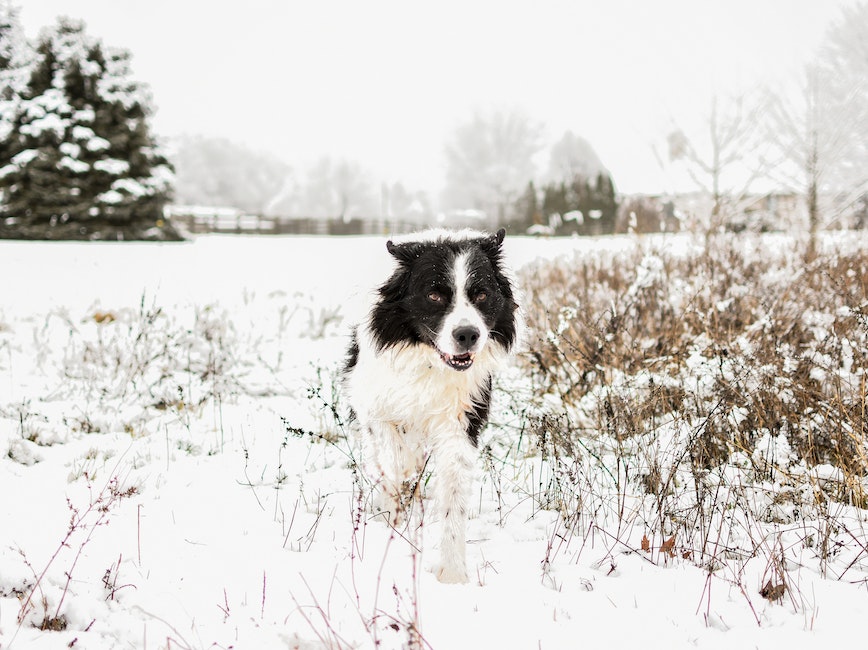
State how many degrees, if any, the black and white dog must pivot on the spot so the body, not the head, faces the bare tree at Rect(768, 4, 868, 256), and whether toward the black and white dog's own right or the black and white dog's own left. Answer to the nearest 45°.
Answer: approximately 135° to the black and white dog's own left

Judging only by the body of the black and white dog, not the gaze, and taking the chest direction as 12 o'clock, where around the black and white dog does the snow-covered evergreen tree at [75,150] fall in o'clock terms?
The snow-covered evergreen tree is roughly at 5 o'clock from the black and white dog.

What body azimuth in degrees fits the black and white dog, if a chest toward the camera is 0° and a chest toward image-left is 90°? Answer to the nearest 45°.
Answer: approximately 0°
